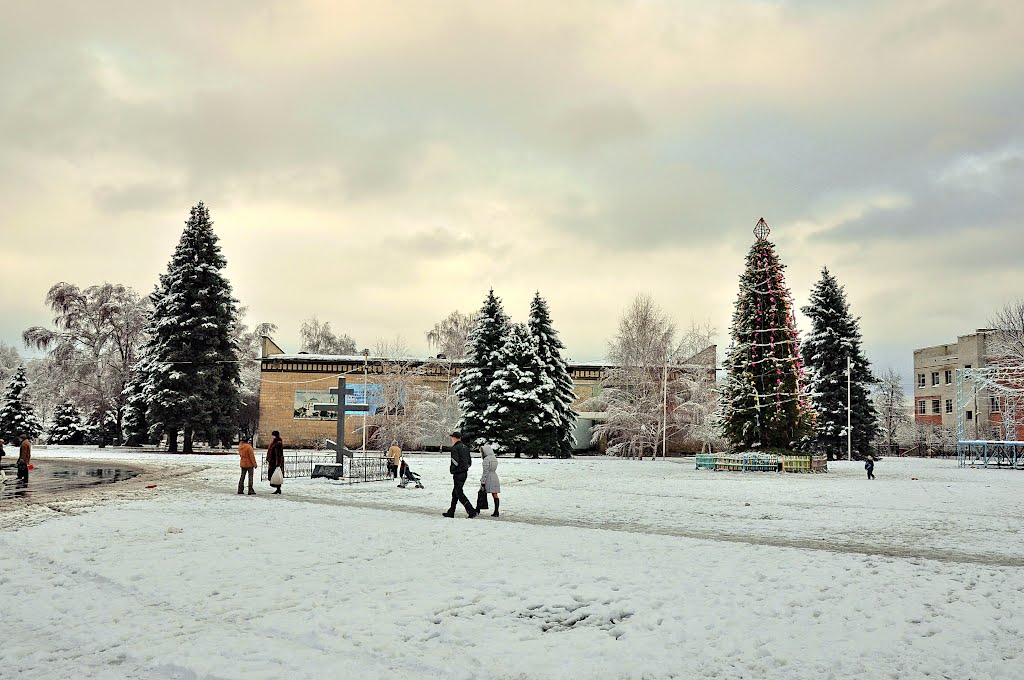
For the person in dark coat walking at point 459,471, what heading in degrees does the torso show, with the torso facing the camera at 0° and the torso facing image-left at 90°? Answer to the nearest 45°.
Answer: approximately 90°

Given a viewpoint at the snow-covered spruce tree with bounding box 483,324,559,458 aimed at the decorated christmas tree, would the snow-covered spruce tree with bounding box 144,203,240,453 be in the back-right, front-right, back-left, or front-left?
back-right

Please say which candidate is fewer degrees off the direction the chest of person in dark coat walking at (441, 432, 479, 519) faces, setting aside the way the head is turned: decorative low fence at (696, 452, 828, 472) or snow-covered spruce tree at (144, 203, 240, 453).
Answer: the snow-covered spruce tree

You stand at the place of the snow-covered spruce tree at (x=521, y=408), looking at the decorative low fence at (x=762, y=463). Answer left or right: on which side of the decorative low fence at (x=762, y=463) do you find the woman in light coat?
right

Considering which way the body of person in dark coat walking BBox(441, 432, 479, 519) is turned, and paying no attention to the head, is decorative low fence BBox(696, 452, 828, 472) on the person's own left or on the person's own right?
on the person's own right

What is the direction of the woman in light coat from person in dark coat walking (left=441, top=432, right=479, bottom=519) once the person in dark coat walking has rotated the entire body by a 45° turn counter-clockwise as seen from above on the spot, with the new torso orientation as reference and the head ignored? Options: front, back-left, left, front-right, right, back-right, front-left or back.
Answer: back

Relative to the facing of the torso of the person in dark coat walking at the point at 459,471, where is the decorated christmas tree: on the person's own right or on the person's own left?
on the person's own right

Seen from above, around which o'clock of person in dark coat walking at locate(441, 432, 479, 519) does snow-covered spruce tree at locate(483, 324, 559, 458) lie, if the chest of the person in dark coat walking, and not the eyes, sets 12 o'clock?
The snow-covered spruce tree is roughly at 3 o'clock from the person in dark coat walking.
